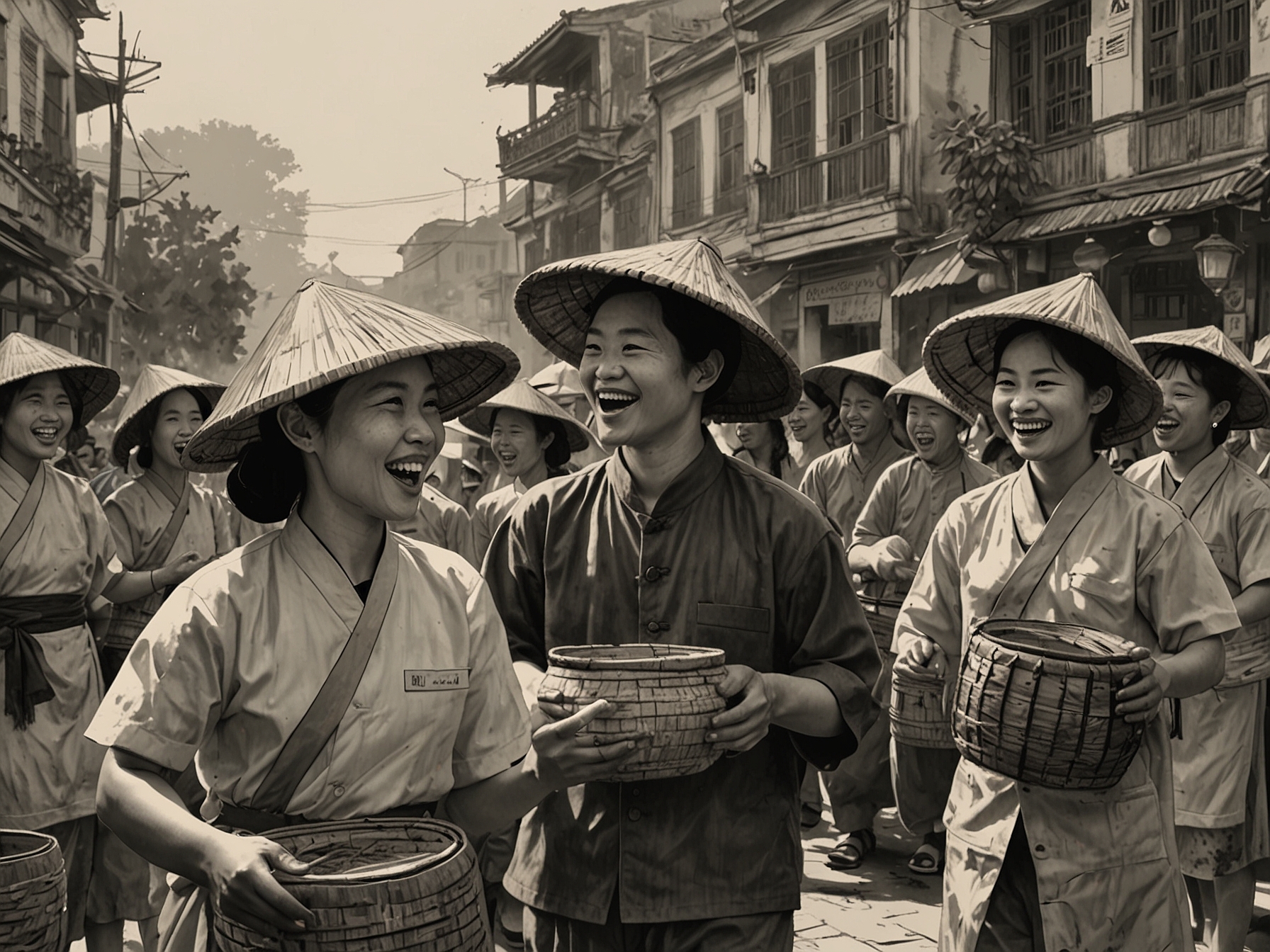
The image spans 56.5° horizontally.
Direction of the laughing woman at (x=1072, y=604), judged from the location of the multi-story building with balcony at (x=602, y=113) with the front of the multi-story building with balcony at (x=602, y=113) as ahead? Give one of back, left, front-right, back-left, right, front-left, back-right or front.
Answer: front-left

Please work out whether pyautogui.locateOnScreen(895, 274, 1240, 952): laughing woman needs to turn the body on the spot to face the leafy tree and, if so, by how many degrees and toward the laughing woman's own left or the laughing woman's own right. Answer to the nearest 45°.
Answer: approximately 90° to the laughing woman's own right

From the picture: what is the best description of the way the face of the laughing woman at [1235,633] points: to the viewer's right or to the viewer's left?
to the viewer's left

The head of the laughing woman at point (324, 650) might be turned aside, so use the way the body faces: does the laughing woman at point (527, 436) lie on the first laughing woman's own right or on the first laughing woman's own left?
on the first laughing woman's own left

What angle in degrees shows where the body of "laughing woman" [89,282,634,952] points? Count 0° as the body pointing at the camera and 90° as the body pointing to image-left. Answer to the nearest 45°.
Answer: approximately 315°

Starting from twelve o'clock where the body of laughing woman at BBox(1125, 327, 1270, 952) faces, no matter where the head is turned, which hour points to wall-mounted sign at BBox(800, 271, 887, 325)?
The wall-mounted sign is roughly at 4 o'clock from the laughing woman.

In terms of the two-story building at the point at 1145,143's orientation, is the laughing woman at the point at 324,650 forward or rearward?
forward

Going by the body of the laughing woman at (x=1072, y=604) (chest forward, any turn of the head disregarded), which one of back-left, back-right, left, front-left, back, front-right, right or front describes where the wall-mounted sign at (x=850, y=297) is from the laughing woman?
back-right

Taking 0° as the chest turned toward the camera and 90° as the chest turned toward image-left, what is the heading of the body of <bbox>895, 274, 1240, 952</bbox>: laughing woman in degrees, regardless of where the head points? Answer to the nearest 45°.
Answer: approximately 45°

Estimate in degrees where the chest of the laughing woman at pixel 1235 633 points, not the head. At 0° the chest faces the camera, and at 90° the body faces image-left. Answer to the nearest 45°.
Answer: approximately 45°
